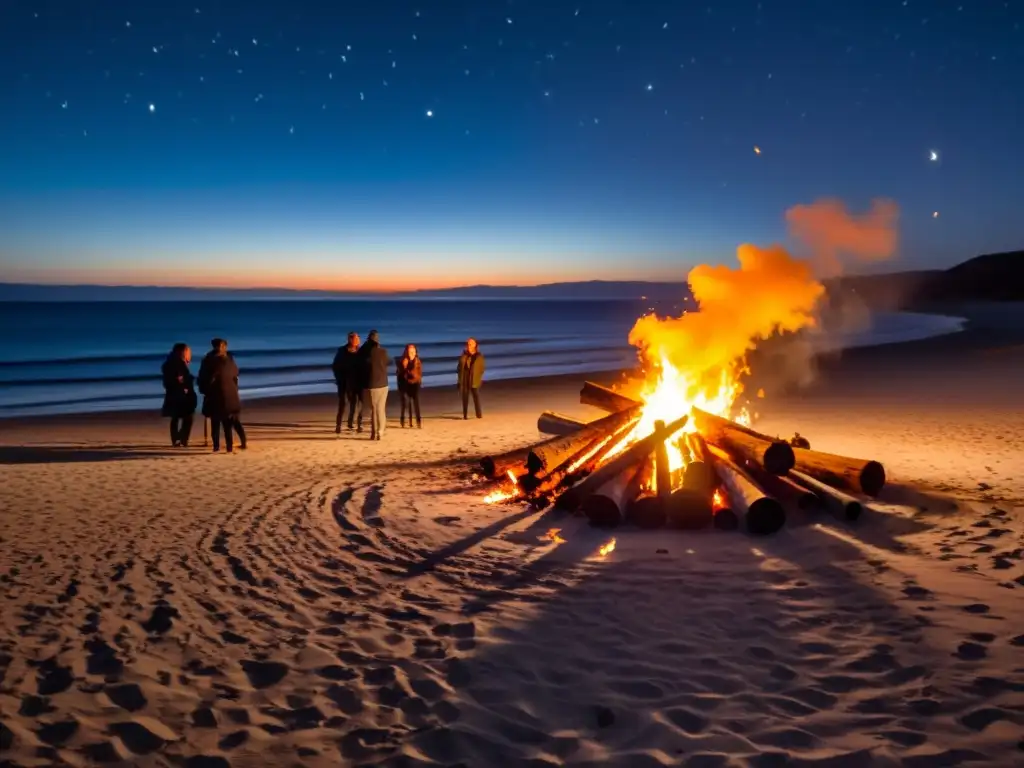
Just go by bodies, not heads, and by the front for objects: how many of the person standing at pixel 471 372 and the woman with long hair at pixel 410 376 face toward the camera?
2

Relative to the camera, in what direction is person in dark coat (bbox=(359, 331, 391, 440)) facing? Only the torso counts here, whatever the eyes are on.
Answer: away from the camera

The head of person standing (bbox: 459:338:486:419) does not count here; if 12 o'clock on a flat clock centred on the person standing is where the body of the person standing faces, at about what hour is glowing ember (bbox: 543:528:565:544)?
The glowing ember is roughly at 12 o'clock from the person standing.

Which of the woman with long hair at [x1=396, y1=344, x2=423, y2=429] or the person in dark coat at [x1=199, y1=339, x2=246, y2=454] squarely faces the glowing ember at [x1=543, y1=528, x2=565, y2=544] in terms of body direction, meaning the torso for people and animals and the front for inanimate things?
the woman with long hair

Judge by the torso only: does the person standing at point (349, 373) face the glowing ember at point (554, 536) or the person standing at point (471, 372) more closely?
the glowing ember

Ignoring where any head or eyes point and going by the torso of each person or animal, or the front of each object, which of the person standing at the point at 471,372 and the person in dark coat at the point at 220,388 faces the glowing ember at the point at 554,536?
the person standing
